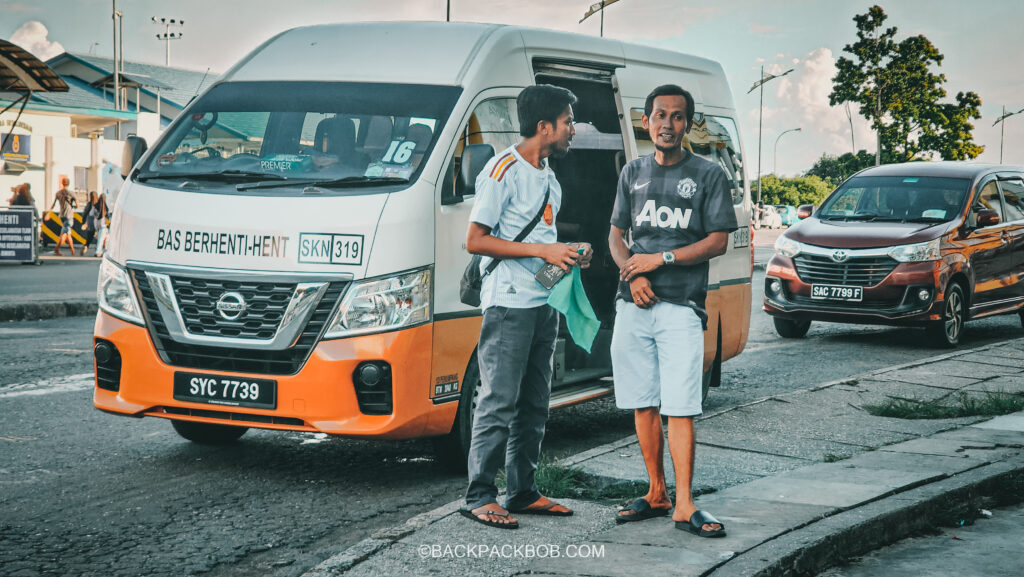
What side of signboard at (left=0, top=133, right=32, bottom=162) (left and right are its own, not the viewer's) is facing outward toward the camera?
front

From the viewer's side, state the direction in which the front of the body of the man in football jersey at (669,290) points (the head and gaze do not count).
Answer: toward the camera

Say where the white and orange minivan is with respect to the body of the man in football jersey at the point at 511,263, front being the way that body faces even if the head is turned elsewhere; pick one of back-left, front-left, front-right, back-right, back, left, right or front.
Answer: back

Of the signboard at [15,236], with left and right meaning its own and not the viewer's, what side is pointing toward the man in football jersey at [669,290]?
front

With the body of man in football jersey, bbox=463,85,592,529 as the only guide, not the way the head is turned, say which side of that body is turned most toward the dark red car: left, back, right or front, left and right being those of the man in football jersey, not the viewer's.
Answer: left

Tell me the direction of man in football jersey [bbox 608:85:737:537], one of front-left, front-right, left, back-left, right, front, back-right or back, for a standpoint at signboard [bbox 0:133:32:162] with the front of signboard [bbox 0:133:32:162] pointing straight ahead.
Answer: front

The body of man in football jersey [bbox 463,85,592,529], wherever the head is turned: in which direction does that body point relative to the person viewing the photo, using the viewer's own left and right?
facing the viewer and to the right of the viewer

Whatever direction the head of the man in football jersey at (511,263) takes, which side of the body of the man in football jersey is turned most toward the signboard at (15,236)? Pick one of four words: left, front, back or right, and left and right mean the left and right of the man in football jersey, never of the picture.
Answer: back

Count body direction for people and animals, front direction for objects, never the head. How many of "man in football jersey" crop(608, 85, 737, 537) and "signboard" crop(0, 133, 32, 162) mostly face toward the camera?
2

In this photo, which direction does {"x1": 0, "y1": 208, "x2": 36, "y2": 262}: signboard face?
toward the camera

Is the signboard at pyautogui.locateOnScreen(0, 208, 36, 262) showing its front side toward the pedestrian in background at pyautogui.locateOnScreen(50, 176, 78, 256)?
no

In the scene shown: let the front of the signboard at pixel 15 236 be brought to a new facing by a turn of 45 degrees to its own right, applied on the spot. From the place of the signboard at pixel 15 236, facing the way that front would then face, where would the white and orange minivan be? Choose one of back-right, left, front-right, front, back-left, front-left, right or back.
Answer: front-left

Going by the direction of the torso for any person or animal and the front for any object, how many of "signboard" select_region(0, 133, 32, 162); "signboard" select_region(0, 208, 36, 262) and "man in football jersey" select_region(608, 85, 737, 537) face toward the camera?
3

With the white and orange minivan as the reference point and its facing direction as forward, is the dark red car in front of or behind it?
behind

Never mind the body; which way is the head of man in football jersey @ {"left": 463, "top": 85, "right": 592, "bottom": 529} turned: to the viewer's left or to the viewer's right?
to the viewer's right

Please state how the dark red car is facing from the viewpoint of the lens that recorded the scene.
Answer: facing the viewer and to the left of the viewer

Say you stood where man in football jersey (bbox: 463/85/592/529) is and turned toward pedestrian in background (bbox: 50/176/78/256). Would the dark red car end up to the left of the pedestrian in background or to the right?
right

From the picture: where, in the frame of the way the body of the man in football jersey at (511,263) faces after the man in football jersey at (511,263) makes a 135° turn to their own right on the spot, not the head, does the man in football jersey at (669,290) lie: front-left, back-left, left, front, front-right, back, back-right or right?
back
